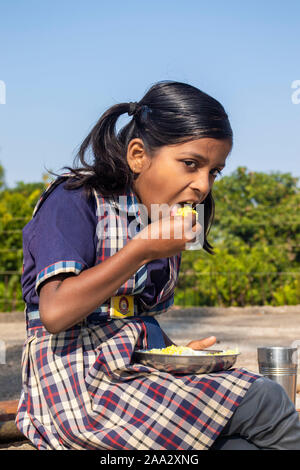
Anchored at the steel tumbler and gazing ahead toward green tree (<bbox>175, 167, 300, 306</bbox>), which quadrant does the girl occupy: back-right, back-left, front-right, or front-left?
back-left

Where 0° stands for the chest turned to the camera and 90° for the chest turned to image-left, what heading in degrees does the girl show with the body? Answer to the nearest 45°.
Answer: approximately 315°

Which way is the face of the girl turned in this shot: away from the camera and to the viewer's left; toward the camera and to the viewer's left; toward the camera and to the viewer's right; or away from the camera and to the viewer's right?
toward the camera and to the viewer's right

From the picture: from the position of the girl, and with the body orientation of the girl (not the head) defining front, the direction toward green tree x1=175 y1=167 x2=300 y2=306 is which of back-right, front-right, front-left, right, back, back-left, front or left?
back-left

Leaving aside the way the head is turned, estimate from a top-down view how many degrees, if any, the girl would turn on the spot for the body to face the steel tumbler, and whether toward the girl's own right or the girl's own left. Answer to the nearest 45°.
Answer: approximately 90° to the girl's own left
